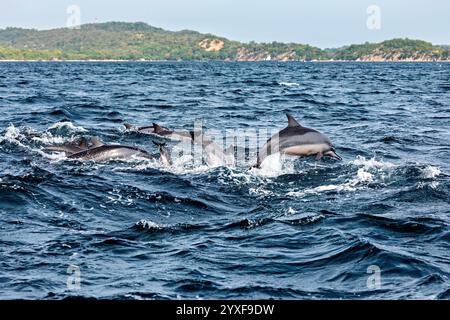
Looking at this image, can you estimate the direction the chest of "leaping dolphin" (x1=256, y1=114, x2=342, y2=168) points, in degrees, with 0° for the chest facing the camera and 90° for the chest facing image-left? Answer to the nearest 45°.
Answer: approximately 270°

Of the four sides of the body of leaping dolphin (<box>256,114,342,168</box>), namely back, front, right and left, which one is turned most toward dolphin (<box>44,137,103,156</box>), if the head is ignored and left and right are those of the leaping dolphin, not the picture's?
back
